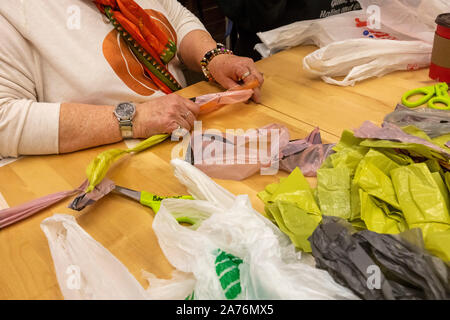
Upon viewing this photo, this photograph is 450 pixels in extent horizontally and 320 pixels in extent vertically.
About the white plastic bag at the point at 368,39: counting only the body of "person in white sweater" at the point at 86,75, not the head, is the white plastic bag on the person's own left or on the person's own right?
on the person's own left

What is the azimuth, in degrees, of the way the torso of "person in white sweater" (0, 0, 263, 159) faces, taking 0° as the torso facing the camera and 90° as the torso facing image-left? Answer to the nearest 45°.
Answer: approximately 315°

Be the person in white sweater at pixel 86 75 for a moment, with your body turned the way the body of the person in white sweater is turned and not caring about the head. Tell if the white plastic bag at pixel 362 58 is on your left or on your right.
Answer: on your left

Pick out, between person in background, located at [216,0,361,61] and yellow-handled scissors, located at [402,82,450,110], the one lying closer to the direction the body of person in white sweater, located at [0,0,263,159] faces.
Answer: the yellow-handled scissors

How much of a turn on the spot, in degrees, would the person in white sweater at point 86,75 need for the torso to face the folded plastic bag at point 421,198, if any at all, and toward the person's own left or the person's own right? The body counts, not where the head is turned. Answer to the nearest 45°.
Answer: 0° — they already face it

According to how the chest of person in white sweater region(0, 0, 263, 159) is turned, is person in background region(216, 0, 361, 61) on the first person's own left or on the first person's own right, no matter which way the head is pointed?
on the first person's own left
